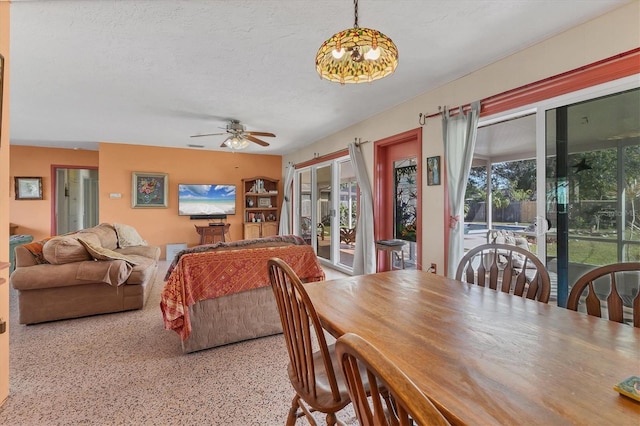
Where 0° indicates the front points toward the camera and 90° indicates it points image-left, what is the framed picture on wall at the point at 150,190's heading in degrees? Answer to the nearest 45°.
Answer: approximately 0°

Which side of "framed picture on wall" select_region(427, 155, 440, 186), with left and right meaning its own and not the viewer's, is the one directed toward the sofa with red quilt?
front

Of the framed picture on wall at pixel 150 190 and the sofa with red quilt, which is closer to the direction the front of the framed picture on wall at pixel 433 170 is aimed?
the sofa with red quilt

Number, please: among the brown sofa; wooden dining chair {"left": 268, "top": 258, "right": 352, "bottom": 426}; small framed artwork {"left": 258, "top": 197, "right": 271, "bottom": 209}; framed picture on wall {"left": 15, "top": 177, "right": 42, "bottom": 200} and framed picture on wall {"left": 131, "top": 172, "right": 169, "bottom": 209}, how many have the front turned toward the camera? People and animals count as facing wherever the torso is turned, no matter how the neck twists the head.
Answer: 3

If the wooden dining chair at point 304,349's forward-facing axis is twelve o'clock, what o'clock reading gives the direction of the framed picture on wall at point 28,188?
The framed picture on wall is roughly at 9 o'clock from the wooden dining chair.

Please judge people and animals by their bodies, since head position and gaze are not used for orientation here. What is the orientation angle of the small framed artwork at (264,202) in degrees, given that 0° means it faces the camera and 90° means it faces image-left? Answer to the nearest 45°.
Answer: approximately 0°

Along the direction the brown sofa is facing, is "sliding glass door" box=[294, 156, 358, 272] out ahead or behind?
ahead

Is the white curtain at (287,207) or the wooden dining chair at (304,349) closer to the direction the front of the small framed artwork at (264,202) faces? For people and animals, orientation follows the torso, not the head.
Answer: the wooden dining chair

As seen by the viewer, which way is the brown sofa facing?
to the viewer's right

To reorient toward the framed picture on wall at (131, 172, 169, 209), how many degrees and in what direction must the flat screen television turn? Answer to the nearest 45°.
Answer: approximately 90° to its right

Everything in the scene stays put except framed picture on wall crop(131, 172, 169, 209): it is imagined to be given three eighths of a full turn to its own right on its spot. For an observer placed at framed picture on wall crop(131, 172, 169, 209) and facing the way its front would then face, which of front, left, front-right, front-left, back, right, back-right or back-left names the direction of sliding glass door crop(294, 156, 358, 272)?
back

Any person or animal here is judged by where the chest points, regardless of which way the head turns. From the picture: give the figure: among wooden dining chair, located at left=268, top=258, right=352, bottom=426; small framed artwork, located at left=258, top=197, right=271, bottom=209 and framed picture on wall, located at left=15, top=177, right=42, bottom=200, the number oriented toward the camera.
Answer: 2
